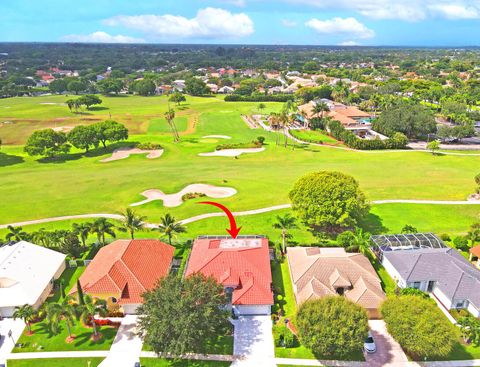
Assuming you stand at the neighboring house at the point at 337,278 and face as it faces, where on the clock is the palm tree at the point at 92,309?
The palm tree is roughly at 2 o'clock from the neighboring house.

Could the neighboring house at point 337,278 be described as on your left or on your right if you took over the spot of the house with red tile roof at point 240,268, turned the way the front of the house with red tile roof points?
on your left

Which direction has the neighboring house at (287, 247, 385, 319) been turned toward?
toward the camera

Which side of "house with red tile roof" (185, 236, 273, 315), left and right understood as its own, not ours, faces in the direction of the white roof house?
right

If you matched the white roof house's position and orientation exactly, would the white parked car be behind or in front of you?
in front

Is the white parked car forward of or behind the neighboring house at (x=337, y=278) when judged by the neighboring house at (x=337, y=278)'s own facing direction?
forward

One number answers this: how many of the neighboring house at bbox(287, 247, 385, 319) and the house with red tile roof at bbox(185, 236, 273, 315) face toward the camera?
2

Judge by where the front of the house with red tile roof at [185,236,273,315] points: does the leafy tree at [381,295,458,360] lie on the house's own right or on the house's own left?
on the house's own left

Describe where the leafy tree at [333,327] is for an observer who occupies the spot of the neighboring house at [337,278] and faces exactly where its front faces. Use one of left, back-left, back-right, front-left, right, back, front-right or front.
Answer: front

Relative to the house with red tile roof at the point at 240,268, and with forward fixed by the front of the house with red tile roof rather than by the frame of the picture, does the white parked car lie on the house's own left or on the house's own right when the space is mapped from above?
on the house's own left
